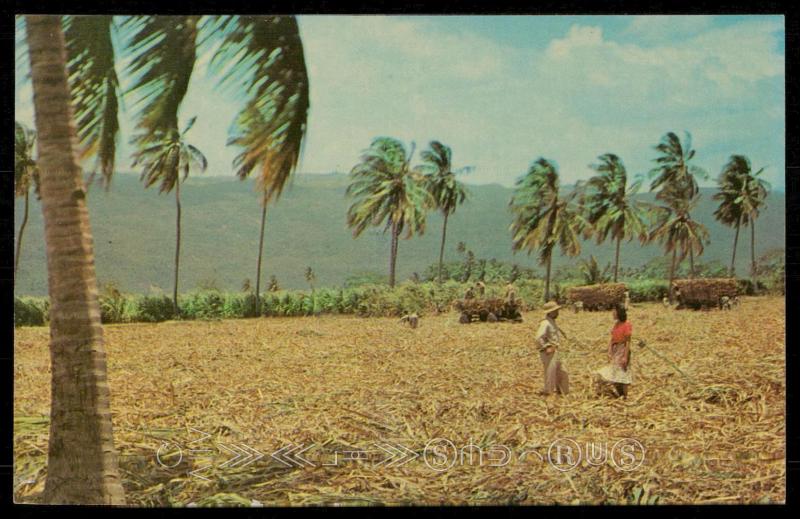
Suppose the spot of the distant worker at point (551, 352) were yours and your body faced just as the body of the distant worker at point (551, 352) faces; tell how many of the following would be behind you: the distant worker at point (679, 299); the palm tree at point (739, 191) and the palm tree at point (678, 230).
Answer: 0

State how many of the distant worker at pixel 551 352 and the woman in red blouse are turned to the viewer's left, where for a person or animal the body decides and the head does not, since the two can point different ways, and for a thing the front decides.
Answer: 1

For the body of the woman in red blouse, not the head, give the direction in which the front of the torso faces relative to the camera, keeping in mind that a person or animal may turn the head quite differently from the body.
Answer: to the viewer's left

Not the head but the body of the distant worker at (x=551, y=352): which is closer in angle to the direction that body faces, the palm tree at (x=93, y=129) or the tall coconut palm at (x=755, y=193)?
the tall coconut palm

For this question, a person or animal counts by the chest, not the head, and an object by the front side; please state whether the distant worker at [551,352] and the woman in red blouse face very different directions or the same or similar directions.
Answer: very different directions

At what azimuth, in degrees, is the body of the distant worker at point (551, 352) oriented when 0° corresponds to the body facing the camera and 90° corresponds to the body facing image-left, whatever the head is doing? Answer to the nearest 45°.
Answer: approximately 270°
